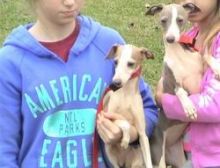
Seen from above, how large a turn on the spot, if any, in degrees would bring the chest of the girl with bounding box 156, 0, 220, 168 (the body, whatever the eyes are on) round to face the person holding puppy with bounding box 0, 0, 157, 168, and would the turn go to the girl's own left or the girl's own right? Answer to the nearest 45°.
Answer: approximately 45° to the girl's own right

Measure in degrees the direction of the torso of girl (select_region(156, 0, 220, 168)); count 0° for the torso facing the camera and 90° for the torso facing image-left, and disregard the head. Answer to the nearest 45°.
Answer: approximately 45°

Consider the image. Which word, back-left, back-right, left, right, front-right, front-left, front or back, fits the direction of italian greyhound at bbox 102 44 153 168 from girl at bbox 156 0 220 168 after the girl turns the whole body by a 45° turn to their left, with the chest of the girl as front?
right
